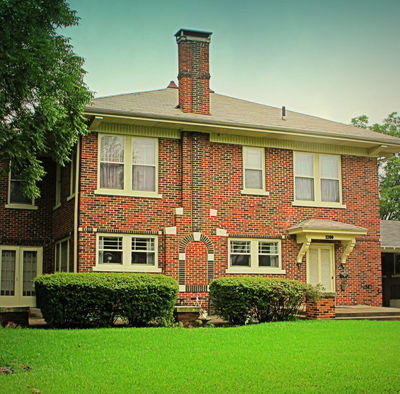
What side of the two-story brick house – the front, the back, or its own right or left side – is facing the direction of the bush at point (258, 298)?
front

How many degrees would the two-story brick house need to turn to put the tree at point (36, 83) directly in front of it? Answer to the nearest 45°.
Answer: approximately 45° to its right

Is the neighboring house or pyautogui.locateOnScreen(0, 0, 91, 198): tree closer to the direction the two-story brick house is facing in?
the tree

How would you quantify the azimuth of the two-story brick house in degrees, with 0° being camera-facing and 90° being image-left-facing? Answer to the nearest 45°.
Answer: approximately 0°

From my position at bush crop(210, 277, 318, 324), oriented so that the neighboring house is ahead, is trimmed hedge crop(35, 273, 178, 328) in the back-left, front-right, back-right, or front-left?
back-left

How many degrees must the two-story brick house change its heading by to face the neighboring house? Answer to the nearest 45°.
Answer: approximately 135° to its left

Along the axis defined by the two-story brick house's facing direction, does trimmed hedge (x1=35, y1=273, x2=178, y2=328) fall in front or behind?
in front

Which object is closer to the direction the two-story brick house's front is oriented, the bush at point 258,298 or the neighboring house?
the bush

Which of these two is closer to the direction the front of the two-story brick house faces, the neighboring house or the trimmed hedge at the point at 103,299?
the trimmed hedge
